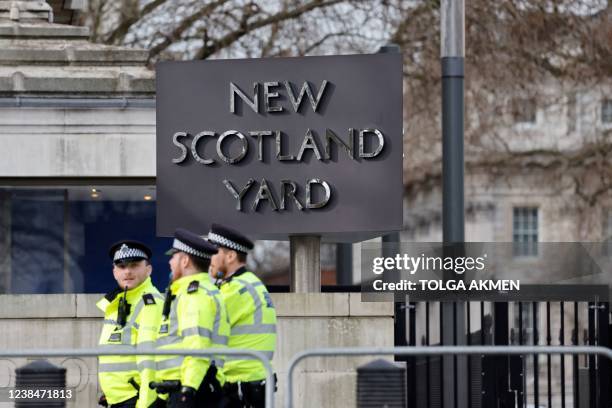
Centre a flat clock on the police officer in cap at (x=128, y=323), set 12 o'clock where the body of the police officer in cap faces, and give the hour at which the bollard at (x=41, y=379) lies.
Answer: The bollard is roughly at 2 o'clock from the police officer in cap.

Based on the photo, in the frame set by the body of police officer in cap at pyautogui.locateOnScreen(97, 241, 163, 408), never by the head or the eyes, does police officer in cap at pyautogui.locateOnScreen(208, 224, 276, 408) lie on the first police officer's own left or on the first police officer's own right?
on the first police officer's own left

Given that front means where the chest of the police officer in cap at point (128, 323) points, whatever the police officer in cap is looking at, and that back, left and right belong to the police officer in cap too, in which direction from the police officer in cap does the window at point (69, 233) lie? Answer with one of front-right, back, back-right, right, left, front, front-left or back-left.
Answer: back-right

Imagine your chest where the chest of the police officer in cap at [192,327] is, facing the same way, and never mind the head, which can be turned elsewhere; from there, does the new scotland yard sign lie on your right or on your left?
on your right

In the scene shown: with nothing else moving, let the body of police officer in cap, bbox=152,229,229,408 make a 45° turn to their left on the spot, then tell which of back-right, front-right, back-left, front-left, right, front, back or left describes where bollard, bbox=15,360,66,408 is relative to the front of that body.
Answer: right

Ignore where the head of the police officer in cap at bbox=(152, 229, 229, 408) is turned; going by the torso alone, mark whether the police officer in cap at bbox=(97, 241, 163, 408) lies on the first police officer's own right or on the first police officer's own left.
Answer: on the first police officer's own right

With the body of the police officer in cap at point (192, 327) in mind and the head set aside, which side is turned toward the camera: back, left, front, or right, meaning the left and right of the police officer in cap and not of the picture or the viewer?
left

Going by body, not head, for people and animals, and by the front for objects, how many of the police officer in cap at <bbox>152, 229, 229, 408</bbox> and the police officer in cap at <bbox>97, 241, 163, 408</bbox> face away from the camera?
0

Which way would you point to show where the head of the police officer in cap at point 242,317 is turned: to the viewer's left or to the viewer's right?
to the viewer's left

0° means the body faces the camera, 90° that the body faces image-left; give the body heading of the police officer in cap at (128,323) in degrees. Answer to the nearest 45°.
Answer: approximately 45°

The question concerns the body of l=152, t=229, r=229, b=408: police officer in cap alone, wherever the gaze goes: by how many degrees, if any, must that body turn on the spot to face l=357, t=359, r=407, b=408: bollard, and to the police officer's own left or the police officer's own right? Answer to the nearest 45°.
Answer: approximately 180°
